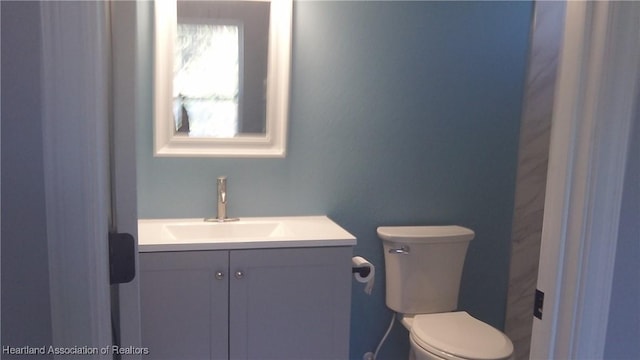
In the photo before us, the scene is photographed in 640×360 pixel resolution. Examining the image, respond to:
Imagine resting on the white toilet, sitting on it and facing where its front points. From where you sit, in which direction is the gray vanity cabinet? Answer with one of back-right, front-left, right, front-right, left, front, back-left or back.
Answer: right

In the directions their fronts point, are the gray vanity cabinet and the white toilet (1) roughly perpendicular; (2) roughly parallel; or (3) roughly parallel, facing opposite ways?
roughly parallel

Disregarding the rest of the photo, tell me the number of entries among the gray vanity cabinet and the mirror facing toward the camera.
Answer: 2

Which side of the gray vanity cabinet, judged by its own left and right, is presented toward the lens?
front

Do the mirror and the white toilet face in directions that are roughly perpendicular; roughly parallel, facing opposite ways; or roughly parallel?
roughly parallel

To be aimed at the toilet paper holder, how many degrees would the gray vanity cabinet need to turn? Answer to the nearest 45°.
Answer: approximately 90° to its left

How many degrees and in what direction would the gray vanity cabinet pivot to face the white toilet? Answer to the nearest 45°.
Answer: approximately 90° to its left
